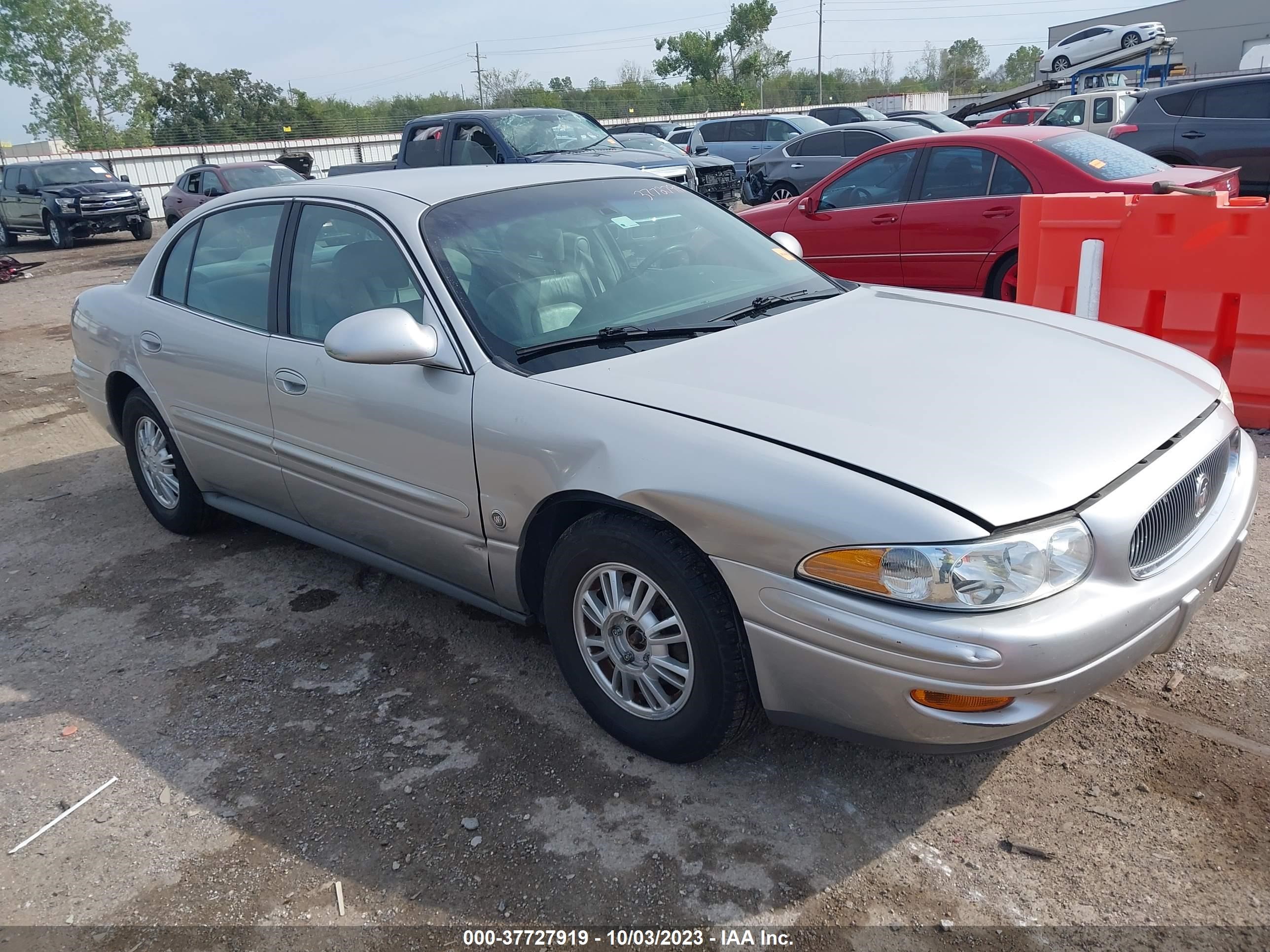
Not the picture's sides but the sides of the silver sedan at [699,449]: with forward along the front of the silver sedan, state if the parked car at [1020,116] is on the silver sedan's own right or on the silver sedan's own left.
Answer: on the silver sedan's own left

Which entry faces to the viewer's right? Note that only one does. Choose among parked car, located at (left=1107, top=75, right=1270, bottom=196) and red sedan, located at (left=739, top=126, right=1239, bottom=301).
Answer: the parked car

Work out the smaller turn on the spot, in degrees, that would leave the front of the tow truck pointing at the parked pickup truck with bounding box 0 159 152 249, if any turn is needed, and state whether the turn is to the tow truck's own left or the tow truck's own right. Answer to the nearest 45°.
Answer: approximately 135° to the tow truck's own right

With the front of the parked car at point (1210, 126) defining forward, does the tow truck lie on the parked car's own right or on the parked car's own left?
on the parked car's own left

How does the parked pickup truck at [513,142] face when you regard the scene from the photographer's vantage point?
facing the viewer and to the right of the viewer

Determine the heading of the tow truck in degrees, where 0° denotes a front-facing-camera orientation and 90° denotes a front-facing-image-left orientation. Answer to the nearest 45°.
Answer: approximately 270°

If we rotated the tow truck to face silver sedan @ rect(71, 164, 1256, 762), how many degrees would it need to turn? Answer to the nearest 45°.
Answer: approximately 90° to its right

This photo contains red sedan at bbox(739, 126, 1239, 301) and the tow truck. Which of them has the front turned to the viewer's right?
the tow truck

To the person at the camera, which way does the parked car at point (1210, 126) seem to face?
facing to the right of the viewer

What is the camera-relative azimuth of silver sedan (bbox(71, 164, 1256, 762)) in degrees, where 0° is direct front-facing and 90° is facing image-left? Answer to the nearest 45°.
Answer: approximately 315°

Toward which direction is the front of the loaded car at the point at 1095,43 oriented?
to the viewer's right
